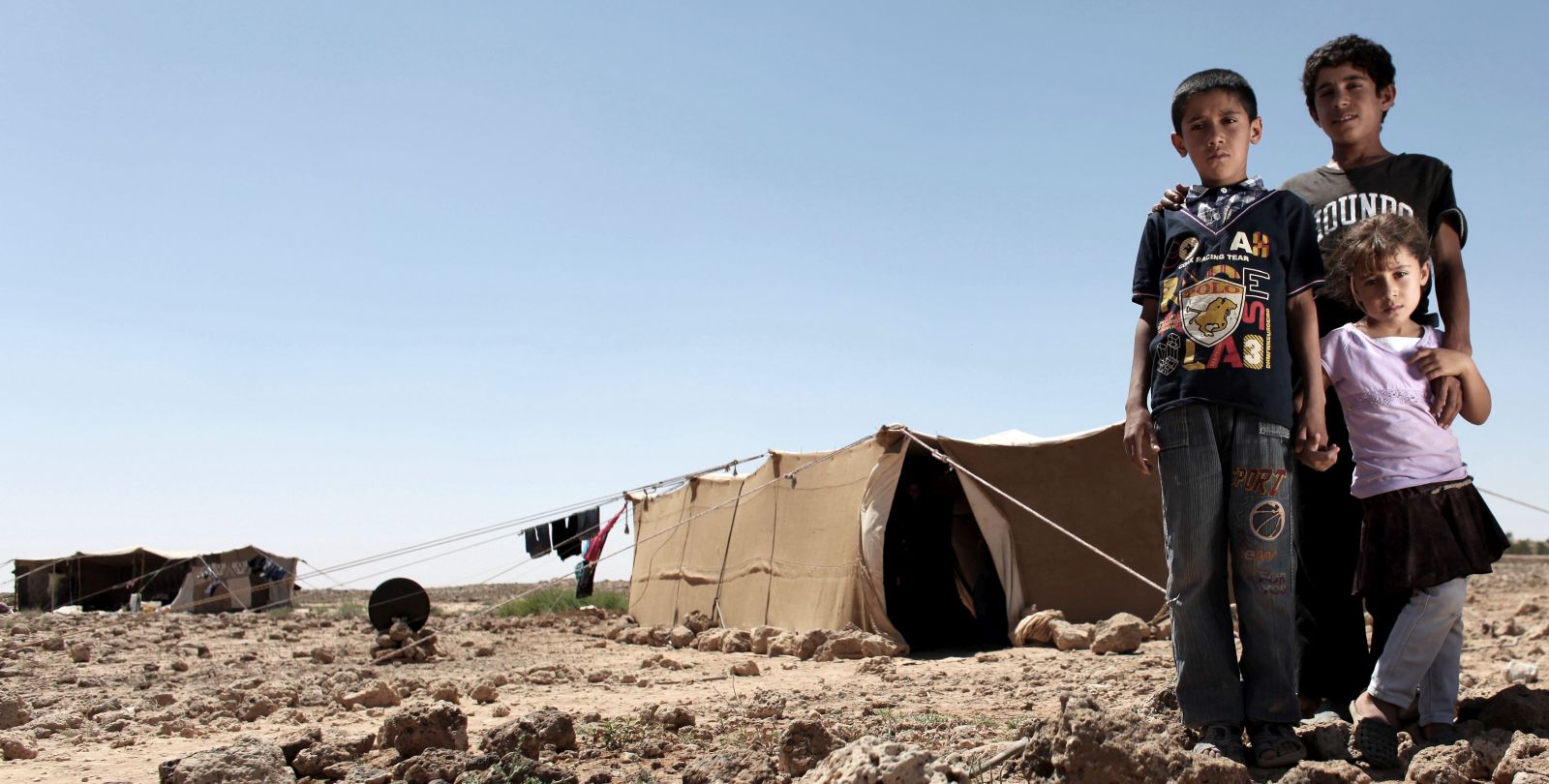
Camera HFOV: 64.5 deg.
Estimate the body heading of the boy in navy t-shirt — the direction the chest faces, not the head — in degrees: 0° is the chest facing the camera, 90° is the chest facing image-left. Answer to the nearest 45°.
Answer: approximately 0°

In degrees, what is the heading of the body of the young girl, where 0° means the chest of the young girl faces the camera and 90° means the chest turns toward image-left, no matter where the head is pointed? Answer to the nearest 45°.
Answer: approximately 0°

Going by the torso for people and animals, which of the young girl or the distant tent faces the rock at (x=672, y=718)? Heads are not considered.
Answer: the distant tent

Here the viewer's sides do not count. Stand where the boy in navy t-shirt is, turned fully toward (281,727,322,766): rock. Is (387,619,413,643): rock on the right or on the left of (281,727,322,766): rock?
right

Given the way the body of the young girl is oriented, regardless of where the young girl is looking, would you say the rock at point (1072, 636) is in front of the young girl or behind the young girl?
behind

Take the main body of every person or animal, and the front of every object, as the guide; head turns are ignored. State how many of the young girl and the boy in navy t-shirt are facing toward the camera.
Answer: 2

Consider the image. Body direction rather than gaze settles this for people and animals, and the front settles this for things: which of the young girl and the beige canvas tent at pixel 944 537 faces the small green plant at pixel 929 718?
the beige canvas tent

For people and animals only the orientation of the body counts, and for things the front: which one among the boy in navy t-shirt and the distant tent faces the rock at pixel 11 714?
the distant tent

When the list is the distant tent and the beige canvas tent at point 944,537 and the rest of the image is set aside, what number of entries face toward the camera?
2

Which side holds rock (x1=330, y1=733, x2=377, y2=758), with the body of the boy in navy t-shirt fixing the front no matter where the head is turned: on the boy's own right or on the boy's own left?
on the boy's own right
